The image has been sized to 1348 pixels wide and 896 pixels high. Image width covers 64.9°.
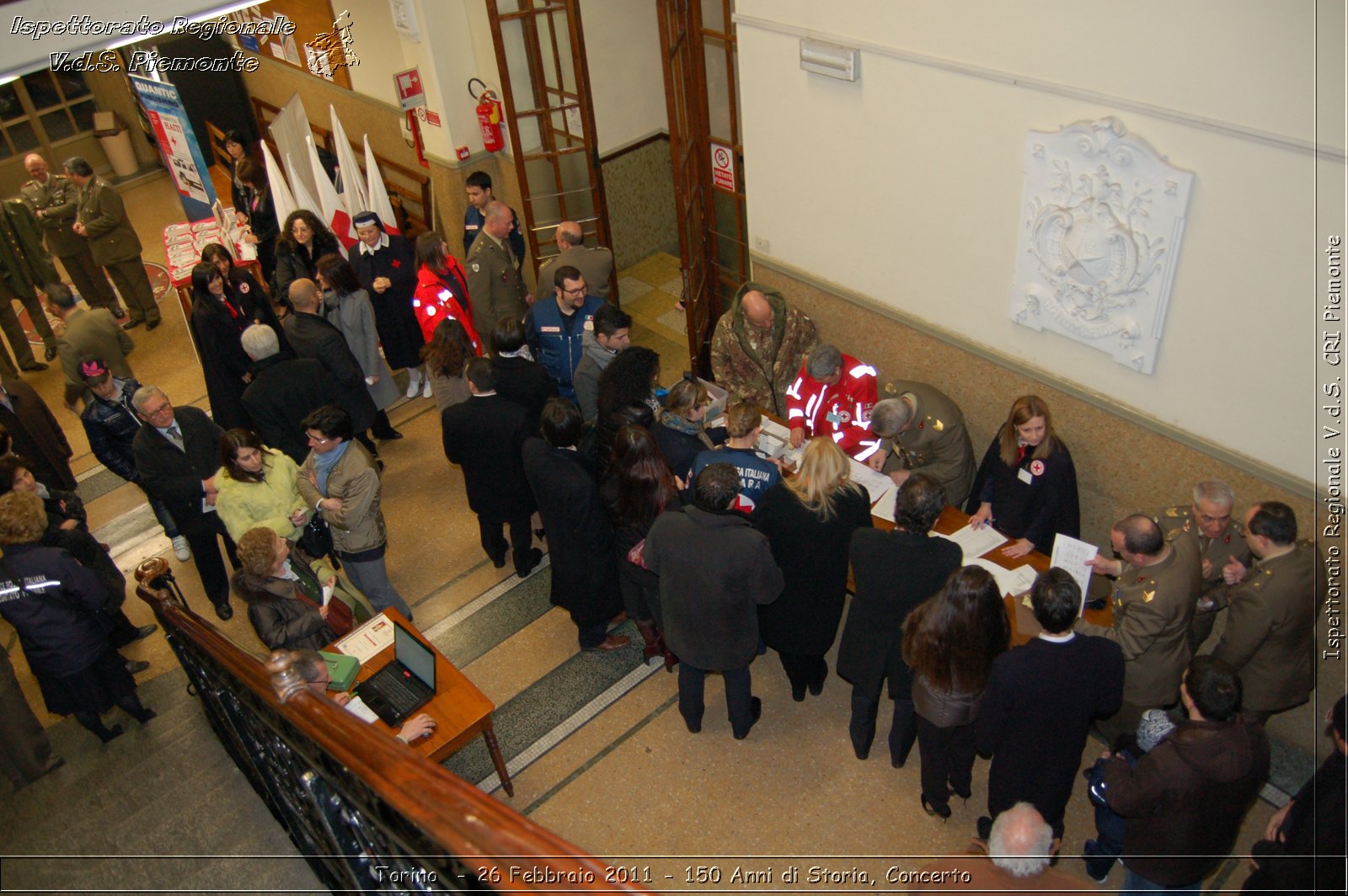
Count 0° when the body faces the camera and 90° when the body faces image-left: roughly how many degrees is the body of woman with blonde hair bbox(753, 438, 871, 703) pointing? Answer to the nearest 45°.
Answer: approximately 180°

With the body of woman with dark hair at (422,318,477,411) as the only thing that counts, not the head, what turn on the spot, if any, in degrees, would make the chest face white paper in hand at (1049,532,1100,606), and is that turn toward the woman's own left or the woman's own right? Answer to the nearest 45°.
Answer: approximately 135° to the woman's own right

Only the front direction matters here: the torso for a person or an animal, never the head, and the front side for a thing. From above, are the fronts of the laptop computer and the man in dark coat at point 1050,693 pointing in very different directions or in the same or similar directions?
very different directions

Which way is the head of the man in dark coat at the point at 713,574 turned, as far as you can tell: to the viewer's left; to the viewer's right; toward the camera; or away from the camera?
away from the camera

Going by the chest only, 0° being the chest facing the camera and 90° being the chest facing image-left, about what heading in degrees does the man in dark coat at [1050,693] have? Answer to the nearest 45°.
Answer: approximately 180°

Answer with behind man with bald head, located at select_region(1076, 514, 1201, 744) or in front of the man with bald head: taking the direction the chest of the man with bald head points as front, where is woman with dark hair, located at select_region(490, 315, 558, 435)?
in front

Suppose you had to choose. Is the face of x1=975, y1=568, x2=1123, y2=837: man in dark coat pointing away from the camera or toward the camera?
away from the camera

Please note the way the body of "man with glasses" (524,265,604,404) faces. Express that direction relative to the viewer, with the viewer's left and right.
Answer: facing the viewer and to the right of the viewer

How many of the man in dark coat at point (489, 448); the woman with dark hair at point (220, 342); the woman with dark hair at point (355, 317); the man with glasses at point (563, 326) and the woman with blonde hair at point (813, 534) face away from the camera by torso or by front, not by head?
2

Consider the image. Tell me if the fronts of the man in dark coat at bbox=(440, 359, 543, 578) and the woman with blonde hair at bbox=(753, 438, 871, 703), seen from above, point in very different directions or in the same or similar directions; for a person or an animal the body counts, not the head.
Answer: same or similar directions

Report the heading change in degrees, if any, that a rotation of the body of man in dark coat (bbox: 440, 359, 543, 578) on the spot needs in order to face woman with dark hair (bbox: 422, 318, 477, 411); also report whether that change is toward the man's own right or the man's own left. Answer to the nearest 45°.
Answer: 0° — they already face them

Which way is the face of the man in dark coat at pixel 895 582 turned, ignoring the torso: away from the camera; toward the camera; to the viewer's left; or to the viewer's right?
away from the camera

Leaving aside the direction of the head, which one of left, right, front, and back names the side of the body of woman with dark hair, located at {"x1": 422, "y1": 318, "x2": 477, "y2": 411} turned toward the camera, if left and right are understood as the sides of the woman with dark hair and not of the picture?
back

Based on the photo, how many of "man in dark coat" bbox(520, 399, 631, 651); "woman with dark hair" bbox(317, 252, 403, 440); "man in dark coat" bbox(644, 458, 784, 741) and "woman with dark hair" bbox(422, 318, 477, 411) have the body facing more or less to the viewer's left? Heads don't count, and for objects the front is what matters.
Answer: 1

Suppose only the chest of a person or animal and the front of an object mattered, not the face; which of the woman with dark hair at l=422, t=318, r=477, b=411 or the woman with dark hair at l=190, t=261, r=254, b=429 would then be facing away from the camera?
the woman with dark hair at l=422, t=318, r=477, b=411

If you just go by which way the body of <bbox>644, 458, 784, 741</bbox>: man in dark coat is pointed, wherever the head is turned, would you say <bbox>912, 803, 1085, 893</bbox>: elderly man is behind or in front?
behind
